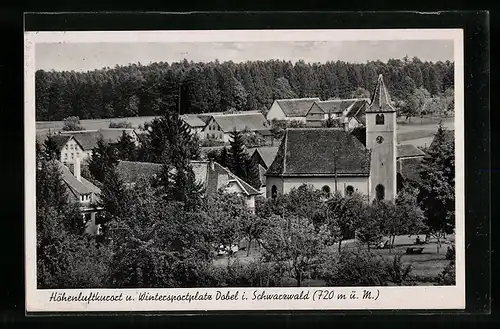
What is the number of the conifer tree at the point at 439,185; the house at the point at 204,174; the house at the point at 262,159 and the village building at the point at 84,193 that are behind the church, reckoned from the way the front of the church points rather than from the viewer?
3

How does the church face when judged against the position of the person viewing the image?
facing to the right of the viewer

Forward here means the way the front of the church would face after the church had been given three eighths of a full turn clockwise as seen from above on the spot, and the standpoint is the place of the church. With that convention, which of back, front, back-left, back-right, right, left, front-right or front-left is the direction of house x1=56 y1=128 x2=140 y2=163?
front-right

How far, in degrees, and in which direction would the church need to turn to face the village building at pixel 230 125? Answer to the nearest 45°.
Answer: approximately 180°

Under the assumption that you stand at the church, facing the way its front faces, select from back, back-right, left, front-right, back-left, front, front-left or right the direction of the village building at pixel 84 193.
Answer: back

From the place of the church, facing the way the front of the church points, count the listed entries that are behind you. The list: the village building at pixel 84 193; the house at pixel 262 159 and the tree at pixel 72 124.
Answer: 3
